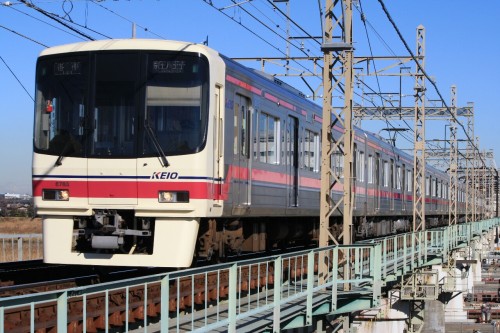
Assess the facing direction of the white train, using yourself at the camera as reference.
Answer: facing the viewer

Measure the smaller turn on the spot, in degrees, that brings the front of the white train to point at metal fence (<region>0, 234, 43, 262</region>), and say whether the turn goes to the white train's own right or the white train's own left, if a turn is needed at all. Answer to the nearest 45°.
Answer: approximately 135° to the white train's own right

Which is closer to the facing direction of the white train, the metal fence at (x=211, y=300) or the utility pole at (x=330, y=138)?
the metal fence

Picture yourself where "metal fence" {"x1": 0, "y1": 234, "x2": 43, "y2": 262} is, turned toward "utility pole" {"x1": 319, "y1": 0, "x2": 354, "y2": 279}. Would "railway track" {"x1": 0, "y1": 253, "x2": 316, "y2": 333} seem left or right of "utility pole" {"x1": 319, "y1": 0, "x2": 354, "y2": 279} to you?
right

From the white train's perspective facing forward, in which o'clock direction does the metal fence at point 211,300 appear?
The metal fence is roughly at 11 o'clock from the white train.
